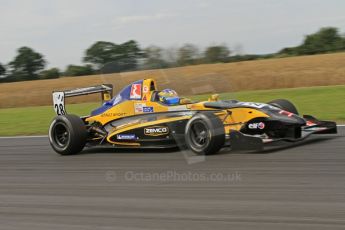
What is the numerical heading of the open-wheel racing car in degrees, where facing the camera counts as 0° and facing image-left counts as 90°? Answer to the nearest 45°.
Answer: approximately 315°
